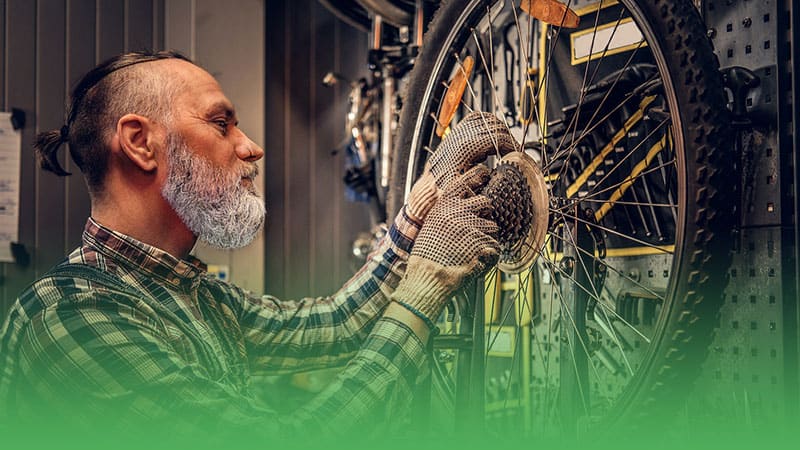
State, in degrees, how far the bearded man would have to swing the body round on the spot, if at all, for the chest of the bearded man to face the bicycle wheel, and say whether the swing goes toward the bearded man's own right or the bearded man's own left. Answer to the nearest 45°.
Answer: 0° — they already face it

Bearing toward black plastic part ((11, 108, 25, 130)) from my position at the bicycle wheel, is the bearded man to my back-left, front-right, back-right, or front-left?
front-left

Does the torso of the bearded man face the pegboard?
yes

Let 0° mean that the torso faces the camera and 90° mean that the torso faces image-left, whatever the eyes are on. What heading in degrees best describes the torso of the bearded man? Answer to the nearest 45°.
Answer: approximately 270°

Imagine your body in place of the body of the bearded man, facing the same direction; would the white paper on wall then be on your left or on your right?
on your left

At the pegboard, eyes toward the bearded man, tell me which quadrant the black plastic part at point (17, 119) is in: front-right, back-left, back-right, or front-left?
front-right

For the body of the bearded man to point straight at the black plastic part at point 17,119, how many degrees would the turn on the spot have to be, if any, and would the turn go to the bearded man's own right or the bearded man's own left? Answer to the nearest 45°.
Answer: approximately 135° to the bearded man's own left

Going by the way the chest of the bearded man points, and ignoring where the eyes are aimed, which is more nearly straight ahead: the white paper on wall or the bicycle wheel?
the bicycle wheel

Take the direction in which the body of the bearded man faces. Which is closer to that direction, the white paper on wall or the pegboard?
the pegboard

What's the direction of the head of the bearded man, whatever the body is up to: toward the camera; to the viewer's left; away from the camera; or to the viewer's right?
to the viewer's right
